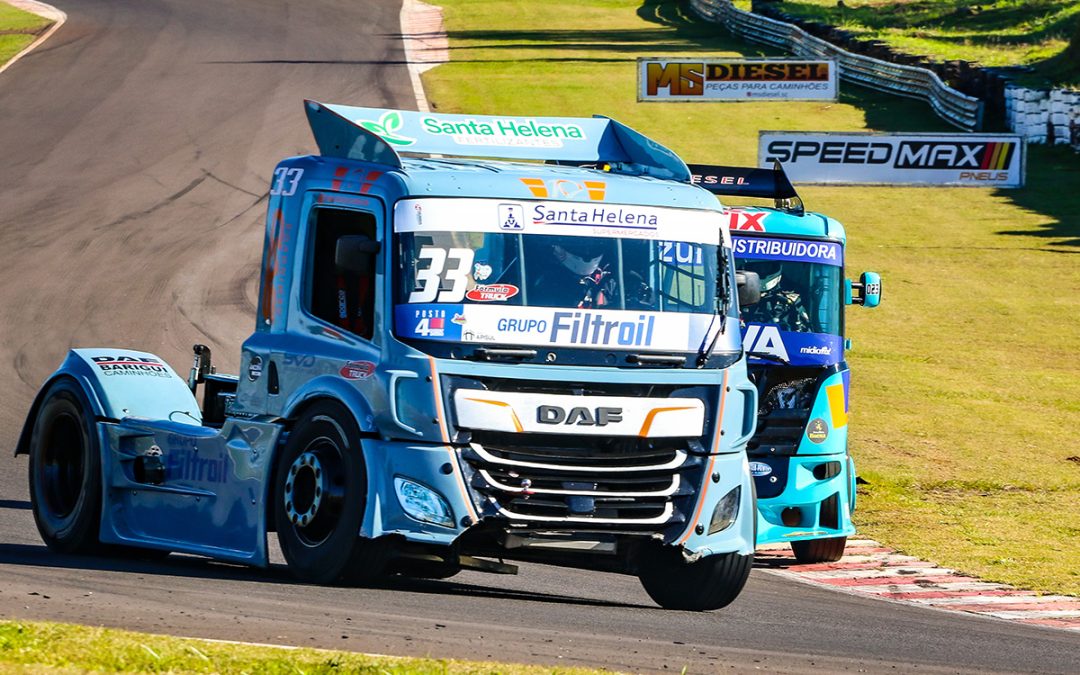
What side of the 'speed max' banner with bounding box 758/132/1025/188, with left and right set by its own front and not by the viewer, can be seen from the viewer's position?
front

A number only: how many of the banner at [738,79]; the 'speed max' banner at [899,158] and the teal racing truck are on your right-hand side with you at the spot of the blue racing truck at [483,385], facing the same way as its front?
0

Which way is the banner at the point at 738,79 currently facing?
toward the camera

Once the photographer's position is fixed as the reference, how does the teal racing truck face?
facing the viewer

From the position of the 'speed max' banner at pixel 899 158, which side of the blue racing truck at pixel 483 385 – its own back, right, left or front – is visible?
left

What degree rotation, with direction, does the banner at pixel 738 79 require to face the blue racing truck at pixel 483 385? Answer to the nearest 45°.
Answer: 0° — it already faces it

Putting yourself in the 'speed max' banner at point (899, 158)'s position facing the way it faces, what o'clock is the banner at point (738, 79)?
The banner is roughly at 5 o'clock from the 'speed max' banner.

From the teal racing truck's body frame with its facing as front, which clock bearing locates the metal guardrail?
The metal guardrail is roughly at 6 o'clock from the teal racing truck.

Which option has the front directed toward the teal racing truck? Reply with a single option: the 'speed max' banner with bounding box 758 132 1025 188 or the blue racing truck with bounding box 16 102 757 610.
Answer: the 'speed max' banner

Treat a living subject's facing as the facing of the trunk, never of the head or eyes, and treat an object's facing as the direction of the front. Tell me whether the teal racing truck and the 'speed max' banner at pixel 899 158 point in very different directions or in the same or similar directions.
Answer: same or similar directions

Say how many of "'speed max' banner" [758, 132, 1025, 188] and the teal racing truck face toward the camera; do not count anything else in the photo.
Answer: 2

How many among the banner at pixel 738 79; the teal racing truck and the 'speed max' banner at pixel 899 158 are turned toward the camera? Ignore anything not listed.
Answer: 3

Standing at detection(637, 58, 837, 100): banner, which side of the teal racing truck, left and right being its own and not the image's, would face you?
back

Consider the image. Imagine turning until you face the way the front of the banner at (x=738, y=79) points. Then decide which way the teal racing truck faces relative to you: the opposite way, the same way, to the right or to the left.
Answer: the same way

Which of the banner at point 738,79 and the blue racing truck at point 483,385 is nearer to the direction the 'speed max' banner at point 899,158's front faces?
the blue racing truck

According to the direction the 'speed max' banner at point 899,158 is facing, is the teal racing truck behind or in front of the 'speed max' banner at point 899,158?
in front
